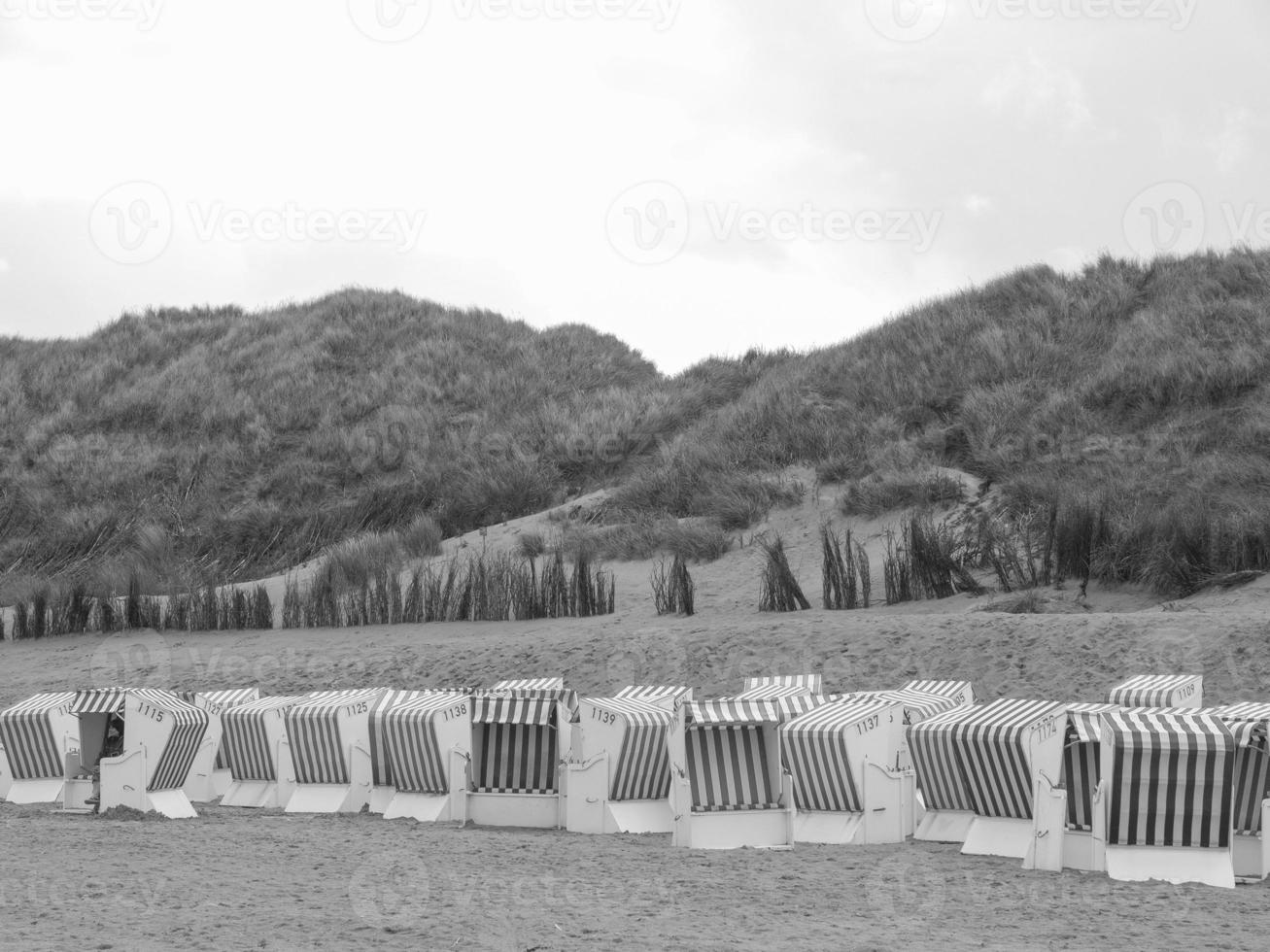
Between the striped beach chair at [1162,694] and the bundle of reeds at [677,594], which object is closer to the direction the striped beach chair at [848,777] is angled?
the striped beach chair

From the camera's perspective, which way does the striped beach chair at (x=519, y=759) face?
toward the camera

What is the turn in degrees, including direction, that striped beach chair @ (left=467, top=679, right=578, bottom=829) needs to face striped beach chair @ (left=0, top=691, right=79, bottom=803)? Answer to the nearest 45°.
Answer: approximately 90° to its right
